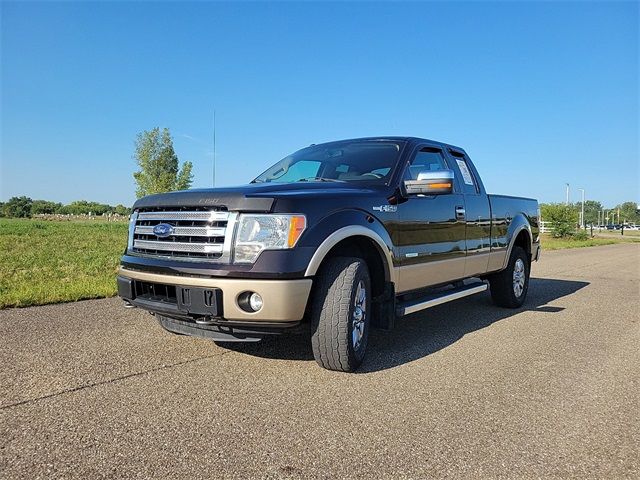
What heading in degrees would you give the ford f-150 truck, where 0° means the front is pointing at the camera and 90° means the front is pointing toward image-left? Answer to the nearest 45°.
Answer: approximately 45°
